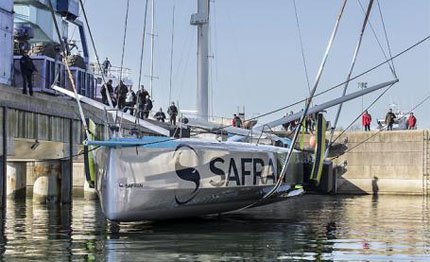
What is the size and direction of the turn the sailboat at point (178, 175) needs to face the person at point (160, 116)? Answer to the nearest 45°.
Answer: approximately 135° to its right

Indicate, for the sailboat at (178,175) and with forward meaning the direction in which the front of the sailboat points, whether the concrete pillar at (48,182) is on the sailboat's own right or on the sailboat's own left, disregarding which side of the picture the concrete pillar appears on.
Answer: on the sailboat's own right

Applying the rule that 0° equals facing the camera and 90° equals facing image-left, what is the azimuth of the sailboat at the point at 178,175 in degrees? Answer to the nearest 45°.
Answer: approximately 45°

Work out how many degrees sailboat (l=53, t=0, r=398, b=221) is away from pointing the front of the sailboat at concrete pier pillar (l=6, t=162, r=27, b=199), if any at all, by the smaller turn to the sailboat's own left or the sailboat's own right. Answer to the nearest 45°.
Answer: approximately 90° to the sailboat's own right

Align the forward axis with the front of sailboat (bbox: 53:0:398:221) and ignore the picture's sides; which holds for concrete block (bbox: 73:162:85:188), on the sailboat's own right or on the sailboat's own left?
on the sailboat's own right

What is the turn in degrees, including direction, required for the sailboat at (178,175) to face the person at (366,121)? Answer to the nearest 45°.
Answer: approximately 135° to its right
